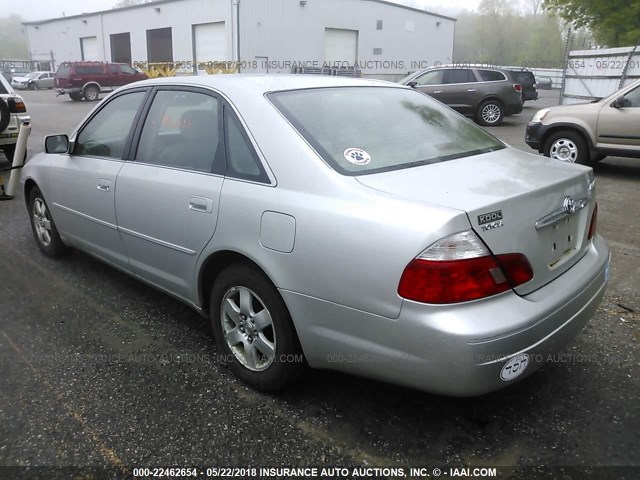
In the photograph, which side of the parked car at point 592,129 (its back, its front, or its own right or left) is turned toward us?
left

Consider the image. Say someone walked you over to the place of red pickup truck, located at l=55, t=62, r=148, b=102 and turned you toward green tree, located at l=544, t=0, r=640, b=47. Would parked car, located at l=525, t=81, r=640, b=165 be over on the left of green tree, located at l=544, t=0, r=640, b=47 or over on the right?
right

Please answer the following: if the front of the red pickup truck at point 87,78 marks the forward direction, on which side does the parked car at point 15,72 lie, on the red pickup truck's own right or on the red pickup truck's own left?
on the red pickup truck's own left

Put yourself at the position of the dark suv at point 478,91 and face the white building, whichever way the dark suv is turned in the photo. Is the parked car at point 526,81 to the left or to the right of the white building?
right

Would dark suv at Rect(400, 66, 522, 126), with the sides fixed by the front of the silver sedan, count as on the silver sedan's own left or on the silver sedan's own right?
on the silver sedan's own right

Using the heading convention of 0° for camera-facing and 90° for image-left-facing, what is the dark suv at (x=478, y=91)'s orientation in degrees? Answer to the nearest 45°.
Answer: approximately 90°

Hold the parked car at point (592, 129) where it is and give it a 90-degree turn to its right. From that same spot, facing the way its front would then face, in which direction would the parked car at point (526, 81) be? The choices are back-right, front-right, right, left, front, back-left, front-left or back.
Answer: front

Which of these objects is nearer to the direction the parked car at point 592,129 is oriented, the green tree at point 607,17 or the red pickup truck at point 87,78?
the red pickup truck

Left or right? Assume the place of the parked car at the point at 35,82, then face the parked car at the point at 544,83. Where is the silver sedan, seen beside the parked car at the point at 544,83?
right

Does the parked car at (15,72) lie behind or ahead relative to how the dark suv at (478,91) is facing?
ahead
